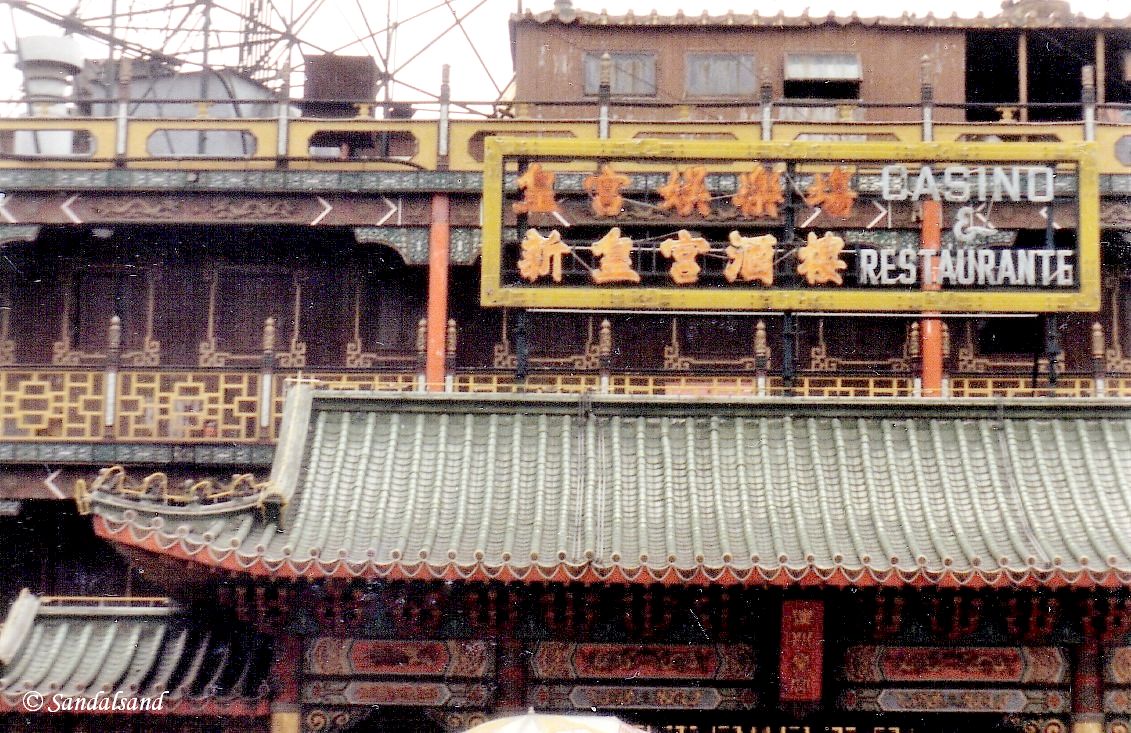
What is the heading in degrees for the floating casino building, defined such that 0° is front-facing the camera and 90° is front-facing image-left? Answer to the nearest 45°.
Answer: approximately 0°
